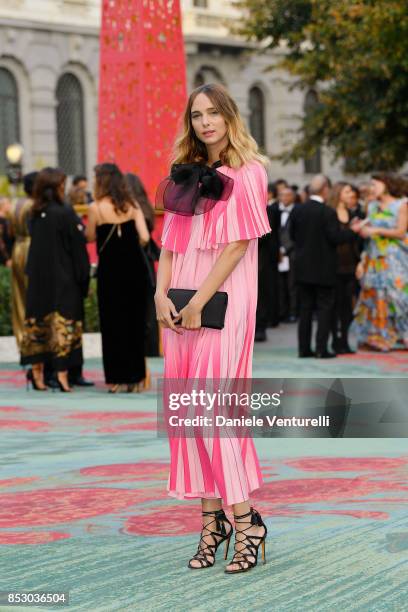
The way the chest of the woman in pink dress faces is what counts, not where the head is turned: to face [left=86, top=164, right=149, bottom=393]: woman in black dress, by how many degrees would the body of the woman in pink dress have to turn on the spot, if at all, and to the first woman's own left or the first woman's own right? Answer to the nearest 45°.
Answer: approximately 135° to the first woman's own right

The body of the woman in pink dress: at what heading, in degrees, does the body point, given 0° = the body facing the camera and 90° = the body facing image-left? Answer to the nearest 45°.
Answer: approximately 45°

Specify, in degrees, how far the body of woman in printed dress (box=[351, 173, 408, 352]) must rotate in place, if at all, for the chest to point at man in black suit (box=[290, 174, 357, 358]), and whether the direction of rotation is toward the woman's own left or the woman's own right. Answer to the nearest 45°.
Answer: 0° — they already face them

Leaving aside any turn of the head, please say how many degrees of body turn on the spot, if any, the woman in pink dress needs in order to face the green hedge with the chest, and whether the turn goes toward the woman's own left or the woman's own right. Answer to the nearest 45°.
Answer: approximately 135° to the woman's own right

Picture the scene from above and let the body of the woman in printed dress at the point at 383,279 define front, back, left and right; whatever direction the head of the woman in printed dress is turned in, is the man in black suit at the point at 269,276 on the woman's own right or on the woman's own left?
on the woman's own right

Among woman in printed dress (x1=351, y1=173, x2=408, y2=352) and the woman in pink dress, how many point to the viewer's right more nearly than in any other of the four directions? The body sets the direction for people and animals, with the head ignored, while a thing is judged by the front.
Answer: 0

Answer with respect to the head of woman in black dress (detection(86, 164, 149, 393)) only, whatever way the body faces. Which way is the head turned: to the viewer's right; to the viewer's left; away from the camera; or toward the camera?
away from the camera

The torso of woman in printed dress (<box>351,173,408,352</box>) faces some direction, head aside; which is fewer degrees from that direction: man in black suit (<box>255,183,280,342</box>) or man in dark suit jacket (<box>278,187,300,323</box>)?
the man in black suit

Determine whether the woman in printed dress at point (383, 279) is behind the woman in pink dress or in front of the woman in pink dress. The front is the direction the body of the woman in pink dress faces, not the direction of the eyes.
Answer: behind
